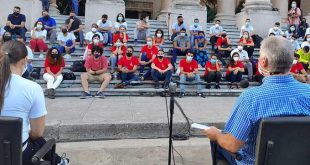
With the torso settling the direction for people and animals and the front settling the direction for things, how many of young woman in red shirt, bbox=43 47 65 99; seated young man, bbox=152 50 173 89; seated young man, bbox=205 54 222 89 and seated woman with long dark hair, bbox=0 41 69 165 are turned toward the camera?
3

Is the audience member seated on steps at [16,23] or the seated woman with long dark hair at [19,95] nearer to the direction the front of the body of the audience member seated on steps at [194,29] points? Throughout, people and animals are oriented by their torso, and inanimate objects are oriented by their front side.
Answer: the seated woman with long dark hair

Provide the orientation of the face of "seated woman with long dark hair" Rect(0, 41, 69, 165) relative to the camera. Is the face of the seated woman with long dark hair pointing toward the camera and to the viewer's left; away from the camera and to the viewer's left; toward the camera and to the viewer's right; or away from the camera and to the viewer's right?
away from the camera and to the viewer's right

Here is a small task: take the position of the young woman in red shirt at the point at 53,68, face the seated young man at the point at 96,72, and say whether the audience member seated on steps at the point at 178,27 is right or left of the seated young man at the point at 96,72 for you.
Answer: left

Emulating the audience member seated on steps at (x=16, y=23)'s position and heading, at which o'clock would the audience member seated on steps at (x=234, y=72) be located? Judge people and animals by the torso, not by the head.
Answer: the audience member seated on steps at (x=234, y=72) is roughly at 10 o'clock from the audience member seated on steps at (x=16, y=23).

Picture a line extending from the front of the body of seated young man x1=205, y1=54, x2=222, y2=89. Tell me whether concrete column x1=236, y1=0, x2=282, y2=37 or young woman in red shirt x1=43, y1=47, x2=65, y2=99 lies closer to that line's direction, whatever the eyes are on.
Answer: the young woman in red shirt

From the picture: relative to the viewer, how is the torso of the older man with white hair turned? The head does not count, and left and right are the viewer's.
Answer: facing away from the viewer and to the left of the viewer

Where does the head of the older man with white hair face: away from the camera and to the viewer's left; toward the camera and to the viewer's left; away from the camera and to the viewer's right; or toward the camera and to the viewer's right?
away from the camera and to the viewer's left

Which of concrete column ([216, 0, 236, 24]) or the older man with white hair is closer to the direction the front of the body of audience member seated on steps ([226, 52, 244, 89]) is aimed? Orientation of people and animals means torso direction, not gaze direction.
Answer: the older man with white hair

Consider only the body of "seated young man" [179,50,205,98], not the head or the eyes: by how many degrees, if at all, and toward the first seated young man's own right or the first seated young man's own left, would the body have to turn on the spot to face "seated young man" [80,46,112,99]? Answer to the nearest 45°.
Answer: approximately 45° to the first seated young man's own right
